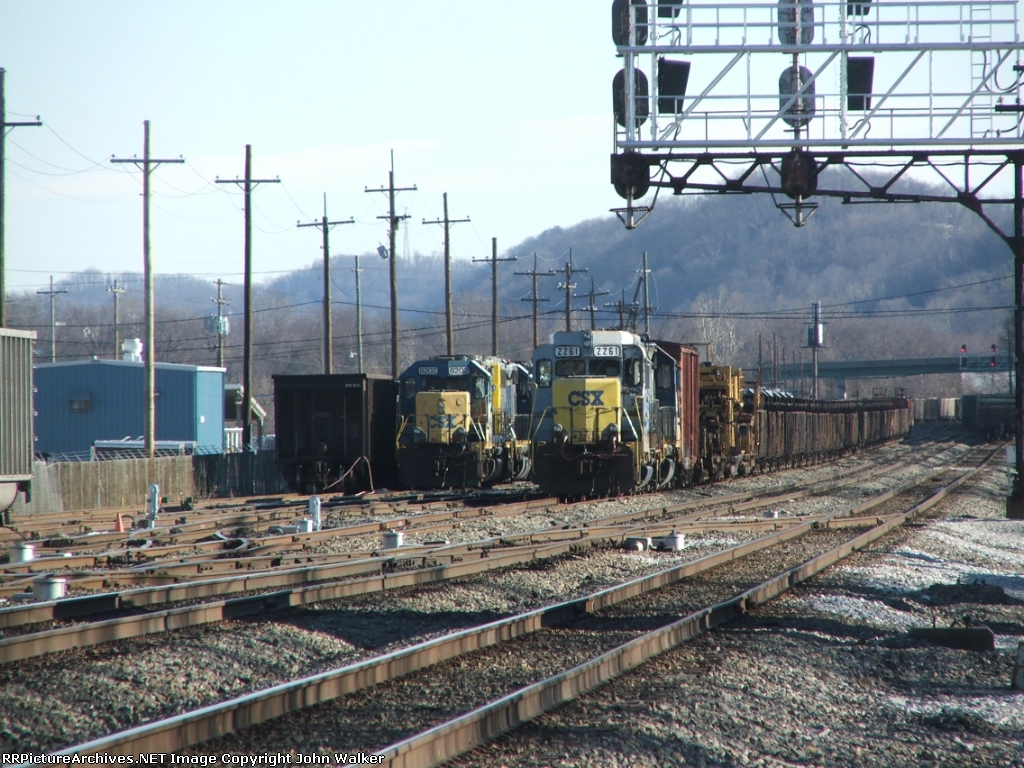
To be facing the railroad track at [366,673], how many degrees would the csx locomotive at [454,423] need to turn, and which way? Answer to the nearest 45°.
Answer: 0° — it already faces it

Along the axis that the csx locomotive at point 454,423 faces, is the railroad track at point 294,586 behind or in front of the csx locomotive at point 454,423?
in front

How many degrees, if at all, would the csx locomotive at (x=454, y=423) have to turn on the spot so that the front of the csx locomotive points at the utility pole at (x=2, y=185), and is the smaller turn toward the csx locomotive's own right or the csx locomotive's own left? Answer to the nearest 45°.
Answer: approximately 90° to the csx locomotive's own right

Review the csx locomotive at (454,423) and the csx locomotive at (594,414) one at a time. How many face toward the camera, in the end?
2

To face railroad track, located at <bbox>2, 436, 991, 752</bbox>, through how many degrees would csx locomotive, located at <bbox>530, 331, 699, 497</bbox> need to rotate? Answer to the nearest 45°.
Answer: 0° — it already faces it

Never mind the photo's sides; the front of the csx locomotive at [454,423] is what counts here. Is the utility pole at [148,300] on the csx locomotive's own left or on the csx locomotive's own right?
on the csx locomotive's own right

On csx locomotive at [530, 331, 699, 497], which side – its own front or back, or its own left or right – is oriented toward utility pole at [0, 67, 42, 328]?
right

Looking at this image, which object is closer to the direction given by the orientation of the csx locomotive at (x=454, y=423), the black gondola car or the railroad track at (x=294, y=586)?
the railroad track

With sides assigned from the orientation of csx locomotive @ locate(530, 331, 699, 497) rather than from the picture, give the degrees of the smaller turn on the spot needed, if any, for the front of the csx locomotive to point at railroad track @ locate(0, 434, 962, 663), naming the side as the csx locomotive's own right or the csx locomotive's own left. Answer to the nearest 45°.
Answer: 0° — it already faces it

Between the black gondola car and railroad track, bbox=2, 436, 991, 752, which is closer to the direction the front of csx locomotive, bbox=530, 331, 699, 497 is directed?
the railroad track

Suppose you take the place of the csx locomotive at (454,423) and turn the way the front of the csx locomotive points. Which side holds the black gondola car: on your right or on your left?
on your right

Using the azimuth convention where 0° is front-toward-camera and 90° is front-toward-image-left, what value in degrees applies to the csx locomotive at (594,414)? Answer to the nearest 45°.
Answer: approximately 0°

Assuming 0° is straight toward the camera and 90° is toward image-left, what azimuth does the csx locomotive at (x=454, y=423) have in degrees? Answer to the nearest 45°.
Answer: approximately 0°
